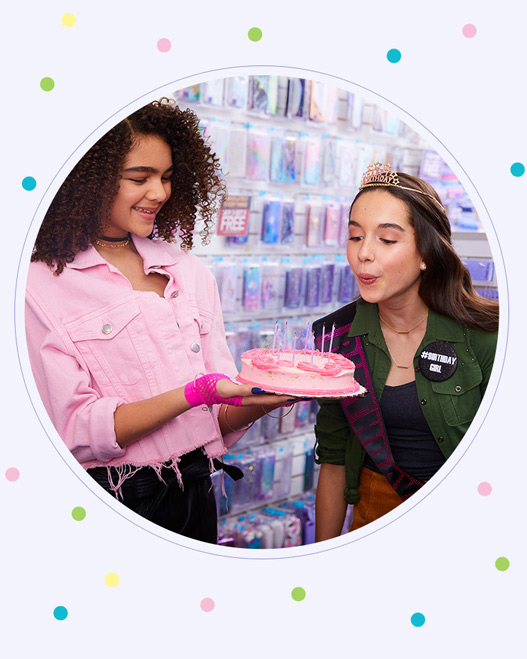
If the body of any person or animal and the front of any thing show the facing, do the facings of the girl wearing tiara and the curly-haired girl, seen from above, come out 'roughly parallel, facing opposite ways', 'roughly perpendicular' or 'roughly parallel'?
roughly perpendicular

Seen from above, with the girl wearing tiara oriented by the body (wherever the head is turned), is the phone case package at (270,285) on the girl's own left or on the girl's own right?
on the girl's own right

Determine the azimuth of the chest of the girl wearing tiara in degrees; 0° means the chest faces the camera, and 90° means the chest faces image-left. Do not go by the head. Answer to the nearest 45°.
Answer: approximately 45°

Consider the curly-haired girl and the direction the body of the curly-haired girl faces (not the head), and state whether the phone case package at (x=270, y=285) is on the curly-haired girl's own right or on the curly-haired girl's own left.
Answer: on the curly-haired girl's own left

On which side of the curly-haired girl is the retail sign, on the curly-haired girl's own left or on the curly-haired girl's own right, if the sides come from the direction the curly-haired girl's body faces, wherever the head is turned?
on the curly-haired girl's own left
